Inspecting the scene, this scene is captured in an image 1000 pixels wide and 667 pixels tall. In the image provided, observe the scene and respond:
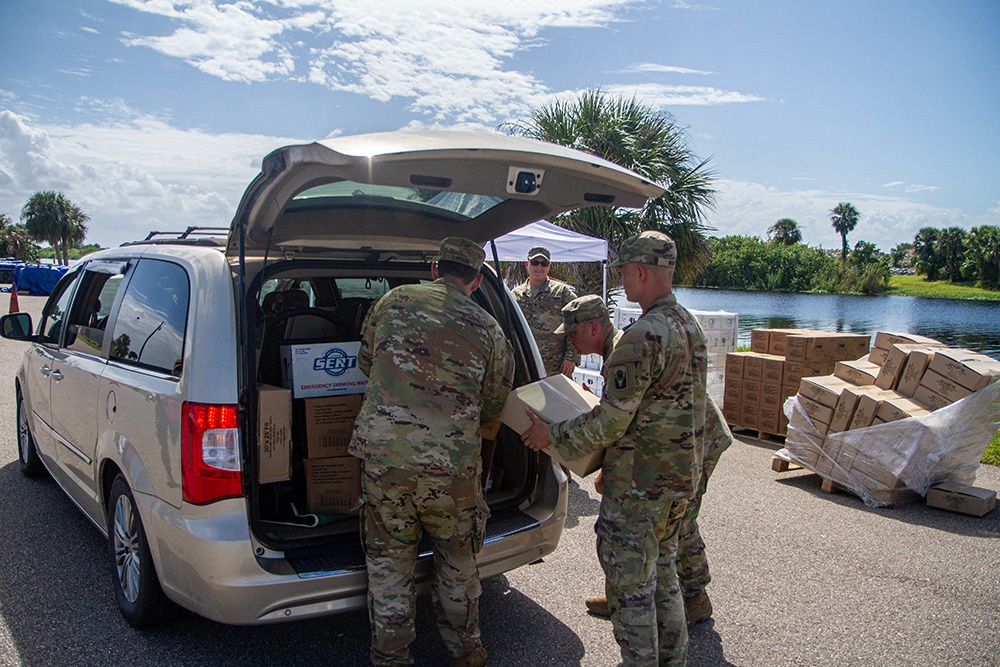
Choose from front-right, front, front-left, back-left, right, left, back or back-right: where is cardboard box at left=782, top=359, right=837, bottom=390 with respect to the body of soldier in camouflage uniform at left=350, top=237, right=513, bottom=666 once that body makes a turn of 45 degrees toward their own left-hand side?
right

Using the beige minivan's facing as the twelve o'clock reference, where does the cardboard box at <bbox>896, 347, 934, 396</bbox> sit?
The cardboard box is roughly at 4 o'clock from the beige minivan.

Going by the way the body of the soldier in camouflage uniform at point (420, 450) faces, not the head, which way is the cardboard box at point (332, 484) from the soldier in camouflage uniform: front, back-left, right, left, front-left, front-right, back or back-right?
front-left

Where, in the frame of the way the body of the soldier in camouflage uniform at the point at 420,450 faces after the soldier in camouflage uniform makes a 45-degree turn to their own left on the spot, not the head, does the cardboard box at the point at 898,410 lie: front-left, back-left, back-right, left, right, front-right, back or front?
right

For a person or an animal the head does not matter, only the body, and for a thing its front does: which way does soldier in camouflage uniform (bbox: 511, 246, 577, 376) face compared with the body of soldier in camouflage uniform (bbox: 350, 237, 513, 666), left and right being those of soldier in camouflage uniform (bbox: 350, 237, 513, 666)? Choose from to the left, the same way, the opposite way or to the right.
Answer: the opposite way

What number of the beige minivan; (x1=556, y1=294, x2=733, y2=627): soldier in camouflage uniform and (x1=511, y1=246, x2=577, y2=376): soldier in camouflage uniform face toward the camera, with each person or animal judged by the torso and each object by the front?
1

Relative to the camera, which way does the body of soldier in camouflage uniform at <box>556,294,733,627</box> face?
to the viewer's left

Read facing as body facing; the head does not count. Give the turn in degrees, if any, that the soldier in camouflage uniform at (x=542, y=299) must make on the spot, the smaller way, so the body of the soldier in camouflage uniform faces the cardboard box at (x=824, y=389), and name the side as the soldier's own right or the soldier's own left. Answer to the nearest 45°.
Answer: approximately 90° to the soldier's own left

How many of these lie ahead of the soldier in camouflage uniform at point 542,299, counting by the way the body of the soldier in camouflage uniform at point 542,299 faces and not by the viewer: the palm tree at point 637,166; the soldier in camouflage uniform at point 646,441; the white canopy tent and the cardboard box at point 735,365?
1

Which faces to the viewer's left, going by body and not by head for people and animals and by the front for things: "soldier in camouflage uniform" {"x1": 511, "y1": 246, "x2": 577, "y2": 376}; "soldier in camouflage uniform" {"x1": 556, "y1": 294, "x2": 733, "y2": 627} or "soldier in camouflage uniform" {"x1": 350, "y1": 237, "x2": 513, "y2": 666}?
"soldier in camouflage uniform" {"x1": 556, "y1": 294, "x2": 733, "y2": 627}

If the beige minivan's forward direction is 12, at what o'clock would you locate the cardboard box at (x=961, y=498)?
The cardboard box is roughly at 4 o'clock from the beige minivan.

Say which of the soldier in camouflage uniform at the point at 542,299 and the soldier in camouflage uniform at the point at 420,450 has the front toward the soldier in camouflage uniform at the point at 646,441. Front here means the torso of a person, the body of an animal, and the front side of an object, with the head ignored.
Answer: the soldier in camouflage uniform at the point at 542,299

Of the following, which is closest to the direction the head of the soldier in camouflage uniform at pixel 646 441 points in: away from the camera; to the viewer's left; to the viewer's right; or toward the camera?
to the viewer's left

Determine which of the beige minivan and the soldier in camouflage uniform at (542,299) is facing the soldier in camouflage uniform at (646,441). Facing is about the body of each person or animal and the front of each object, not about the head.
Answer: the soldier in camouflage uniform at (542,299)

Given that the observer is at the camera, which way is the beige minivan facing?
facing away from the viewer and to the left of the viewer

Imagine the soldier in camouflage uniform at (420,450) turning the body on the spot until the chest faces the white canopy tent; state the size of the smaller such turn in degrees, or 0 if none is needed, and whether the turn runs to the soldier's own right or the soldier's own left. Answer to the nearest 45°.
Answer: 0° — they already face it

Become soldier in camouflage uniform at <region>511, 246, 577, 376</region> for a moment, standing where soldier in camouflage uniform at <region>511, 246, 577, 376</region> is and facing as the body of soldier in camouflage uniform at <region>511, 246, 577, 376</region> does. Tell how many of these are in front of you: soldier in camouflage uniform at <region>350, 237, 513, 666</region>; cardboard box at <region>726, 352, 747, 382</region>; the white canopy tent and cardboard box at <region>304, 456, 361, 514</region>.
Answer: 2

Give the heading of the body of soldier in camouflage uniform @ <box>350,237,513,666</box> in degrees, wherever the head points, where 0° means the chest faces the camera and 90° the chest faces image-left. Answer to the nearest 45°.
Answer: approximately 180°

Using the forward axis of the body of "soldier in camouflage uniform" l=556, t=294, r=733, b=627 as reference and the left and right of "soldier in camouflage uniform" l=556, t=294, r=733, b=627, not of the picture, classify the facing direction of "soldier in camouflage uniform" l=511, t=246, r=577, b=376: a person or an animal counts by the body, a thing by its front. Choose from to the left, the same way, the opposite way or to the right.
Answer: to the left
